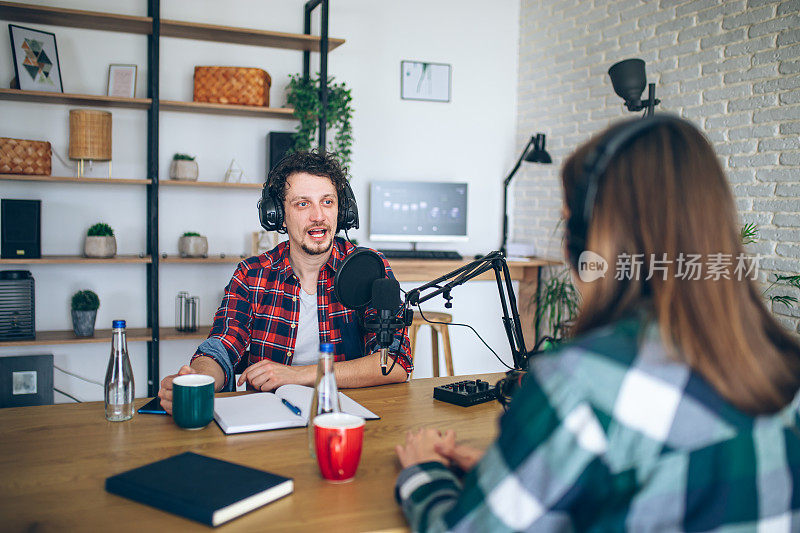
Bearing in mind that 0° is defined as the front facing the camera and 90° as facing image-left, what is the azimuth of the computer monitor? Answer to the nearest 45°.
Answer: approximately 0°

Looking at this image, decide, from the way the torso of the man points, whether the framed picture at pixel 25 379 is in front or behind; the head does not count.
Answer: behind

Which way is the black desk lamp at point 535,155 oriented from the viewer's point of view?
to the viewer's right

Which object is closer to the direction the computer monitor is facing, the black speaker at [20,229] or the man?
the man

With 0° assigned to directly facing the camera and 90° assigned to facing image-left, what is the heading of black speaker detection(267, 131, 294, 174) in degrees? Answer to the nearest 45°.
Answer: approximately 0°

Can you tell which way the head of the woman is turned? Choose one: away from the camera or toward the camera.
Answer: away from the camera

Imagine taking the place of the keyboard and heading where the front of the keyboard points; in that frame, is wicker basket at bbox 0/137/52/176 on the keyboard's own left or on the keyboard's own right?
on the keyboard's own right

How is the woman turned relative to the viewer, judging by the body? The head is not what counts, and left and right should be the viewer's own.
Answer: facing away from the viewer and to the left of the viewer

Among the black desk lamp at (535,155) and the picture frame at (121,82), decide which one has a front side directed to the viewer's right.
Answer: the black desk lamp

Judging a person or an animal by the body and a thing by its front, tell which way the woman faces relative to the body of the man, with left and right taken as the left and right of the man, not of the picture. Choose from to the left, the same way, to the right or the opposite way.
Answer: the opposite way
